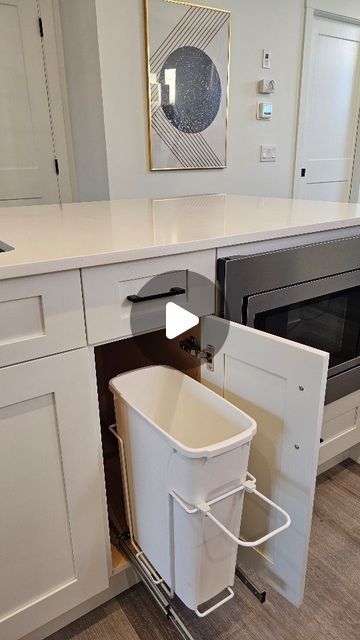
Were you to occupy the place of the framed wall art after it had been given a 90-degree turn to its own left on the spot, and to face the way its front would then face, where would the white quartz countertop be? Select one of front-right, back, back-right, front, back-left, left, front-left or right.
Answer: back-right

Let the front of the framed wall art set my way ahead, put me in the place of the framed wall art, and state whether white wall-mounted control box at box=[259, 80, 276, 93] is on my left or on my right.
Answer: on my left

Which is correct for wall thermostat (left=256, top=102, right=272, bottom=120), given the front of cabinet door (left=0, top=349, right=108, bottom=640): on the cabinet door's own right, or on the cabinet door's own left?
on the cabinet door's own left

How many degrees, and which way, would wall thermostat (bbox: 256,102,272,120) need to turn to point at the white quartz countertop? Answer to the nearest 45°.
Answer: approximately 45° to its right

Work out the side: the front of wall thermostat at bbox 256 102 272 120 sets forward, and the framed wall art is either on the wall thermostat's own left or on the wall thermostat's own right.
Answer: on the wall thermostat's own right

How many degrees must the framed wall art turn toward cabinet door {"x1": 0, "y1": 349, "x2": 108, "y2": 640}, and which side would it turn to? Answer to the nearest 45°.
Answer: approximately 45° to its right

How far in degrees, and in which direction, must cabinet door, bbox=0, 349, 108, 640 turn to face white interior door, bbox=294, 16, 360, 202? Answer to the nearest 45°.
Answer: approximately 90° to its left

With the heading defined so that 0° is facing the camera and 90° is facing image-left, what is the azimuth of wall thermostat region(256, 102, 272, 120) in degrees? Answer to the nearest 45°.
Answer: approximately 315°

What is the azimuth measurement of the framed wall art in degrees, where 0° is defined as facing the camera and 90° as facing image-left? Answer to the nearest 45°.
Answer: approximately 315°
